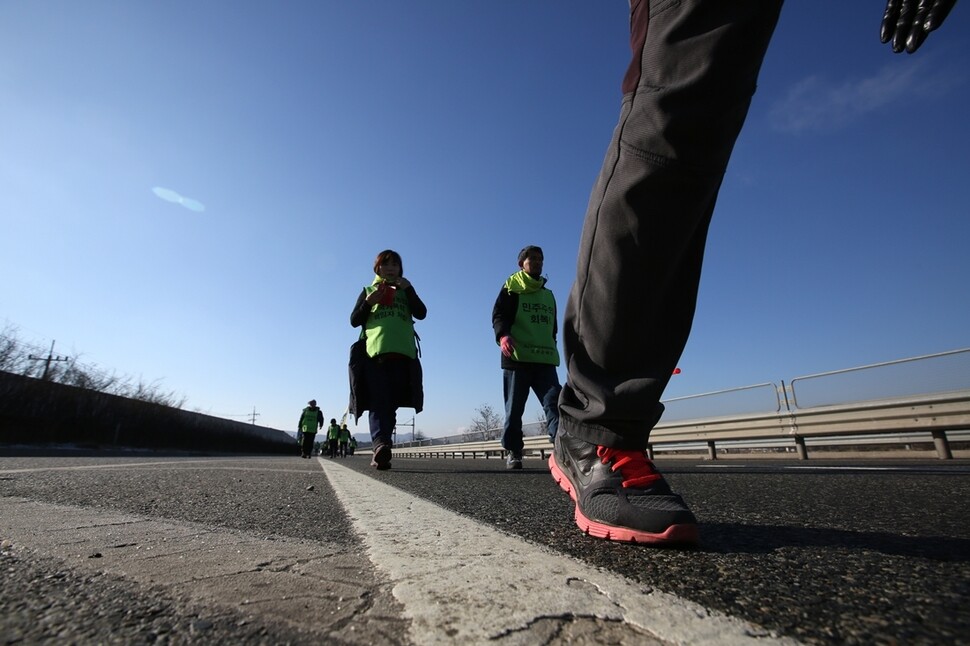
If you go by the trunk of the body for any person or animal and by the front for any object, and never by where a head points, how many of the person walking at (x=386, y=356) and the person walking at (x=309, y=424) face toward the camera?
2

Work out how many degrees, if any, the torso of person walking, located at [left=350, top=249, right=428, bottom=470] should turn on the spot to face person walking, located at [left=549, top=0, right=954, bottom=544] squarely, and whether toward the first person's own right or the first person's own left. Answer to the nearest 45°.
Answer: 0° — they already face them

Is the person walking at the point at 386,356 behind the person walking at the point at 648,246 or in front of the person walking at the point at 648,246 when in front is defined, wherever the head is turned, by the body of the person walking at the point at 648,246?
behind

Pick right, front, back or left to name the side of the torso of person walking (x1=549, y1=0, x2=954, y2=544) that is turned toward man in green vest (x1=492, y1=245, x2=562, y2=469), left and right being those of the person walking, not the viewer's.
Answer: back

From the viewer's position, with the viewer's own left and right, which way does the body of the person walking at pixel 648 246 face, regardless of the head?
facing the viewer and to the right of the viewer

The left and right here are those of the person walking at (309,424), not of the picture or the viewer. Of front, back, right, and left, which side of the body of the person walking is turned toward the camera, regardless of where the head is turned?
front

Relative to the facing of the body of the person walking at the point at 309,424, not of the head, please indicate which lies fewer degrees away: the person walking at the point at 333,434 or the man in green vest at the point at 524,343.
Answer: the man in green vest

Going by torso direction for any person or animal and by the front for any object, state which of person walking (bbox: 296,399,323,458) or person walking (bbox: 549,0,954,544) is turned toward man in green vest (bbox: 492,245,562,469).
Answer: person walking (bbox: 296,399,323,458)

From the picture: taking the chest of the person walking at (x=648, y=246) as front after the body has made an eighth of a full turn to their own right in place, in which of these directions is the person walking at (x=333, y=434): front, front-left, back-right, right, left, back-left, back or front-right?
back-right

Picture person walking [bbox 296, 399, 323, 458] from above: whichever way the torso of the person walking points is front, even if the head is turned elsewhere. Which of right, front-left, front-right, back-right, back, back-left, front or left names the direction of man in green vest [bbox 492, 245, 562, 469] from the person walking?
front

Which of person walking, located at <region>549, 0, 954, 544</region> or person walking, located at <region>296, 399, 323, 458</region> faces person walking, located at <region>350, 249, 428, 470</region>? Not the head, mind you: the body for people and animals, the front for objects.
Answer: person walking, located at <region>296, 399, 323, 458</region>

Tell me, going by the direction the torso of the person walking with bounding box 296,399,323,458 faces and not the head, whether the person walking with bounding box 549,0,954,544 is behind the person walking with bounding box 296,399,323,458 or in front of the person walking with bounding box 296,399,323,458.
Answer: in front
